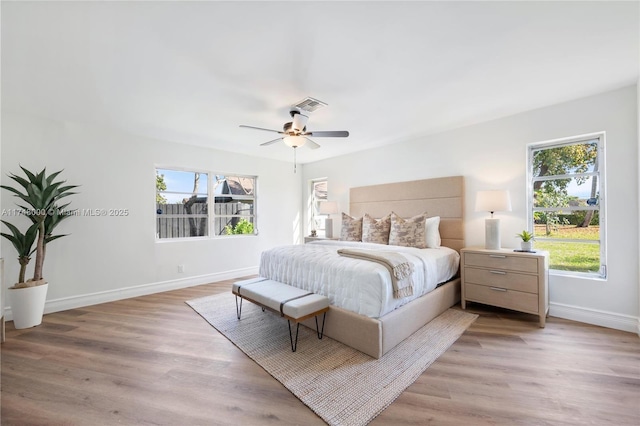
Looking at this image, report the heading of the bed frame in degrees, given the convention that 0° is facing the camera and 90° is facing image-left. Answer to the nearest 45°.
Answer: approximately 45°

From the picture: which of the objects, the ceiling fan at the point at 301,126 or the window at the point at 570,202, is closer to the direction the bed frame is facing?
the ceiling fan

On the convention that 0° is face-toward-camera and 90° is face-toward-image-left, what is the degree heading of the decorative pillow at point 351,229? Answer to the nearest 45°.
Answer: approximately 45°

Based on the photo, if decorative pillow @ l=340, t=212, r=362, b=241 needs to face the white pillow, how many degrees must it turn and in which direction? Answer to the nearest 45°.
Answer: approximately 90° to its left

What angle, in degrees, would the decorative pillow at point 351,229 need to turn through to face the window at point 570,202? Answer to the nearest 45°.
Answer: approximately 90° to its left
